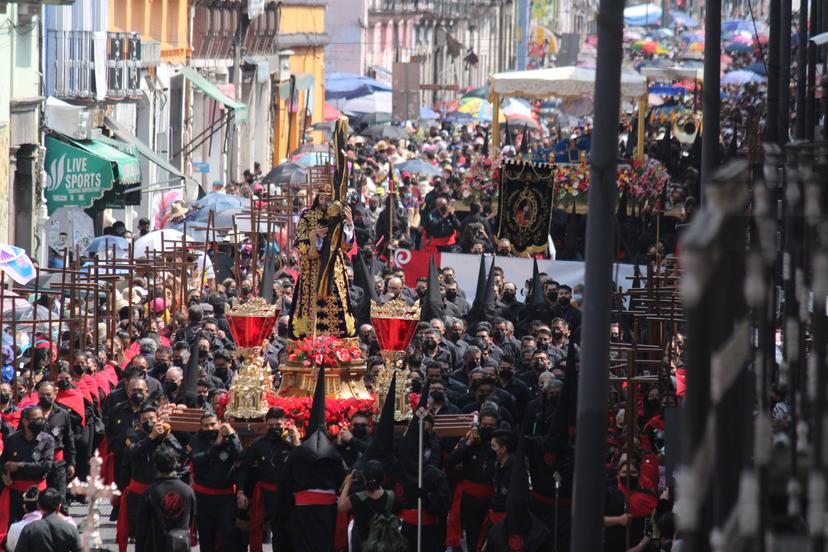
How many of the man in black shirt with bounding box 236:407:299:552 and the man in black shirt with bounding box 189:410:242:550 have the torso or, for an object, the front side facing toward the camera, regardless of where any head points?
2

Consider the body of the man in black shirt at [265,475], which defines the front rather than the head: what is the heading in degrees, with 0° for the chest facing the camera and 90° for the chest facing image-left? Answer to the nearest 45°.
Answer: approximately 0°

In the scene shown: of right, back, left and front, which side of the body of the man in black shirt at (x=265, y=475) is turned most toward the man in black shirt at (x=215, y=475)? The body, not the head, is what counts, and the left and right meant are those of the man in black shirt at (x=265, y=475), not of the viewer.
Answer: right

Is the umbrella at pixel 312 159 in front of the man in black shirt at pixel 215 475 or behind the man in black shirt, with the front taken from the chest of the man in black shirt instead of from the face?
behind

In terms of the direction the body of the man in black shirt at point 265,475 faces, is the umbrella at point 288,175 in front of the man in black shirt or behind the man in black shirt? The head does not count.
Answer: behind

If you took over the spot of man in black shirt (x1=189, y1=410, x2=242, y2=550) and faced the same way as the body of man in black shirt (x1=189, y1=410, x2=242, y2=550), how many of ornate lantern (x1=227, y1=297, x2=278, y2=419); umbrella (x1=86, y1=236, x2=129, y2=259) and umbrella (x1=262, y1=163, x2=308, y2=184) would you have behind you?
3

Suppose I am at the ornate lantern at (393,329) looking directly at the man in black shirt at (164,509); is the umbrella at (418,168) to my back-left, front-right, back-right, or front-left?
back-right

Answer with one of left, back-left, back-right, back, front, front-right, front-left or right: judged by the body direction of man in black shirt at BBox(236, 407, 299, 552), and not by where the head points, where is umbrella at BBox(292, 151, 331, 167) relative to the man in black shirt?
back

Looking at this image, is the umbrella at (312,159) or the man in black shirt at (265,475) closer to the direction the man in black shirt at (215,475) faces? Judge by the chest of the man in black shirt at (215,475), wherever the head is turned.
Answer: the man in black shirt

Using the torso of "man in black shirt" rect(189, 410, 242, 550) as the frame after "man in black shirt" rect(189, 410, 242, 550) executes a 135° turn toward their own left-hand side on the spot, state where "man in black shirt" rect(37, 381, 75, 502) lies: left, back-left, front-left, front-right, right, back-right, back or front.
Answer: left
